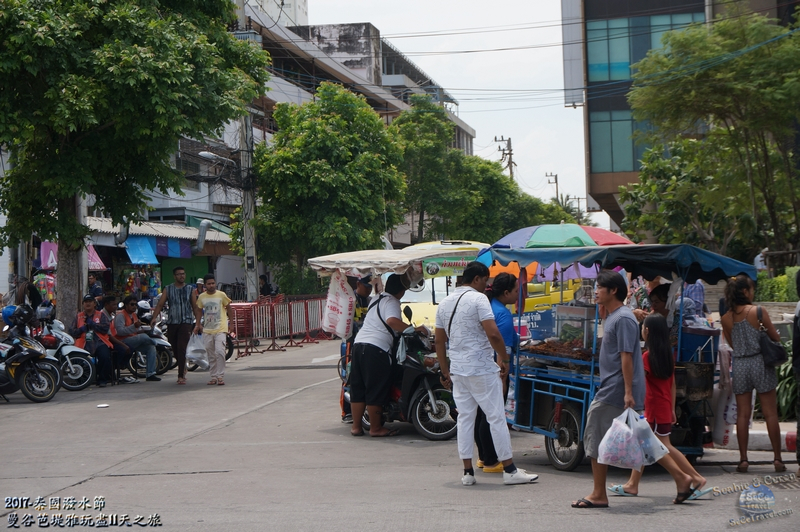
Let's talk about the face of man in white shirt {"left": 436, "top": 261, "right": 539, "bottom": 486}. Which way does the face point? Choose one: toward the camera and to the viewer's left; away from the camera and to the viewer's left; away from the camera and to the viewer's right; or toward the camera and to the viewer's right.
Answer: away from the camera and to the viewer's right

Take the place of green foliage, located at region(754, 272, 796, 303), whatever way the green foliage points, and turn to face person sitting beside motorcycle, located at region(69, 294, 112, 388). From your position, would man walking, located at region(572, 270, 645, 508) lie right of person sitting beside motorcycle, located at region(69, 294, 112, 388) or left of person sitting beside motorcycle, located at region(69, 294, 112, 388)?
left

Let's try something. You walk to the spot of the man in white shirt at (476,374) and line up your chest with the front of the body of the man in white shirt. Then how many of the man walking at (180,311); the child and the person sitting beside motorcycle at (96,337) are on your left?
2

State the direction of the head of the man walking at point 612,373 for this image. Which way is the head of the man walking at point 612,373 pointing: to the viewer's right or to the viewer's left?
to the viewer's left

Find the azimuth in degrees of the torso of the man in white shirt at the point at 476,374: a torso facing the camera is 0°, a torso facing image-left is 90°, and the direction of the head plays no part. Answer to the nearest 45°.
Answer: approximately 225°

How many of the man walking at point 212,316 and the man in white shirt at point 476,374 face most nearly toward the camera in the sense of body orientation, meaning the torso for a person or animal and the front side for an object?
1

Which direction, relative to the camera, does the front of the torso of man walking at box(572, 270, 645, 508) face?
to the viewer's left

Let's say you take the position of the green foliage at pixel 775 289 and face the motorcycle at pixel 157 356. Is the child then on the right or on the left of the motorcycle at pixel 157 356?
left

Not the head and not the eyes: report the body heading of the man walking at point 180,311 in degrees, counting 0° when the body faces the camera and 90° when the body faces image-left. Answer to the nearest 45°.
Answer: approximately 0°

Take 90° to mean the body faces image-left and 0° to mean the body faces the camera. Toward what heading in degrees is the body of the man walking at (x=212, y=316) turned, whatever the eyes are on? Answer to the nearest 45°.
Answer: approximately 0°
